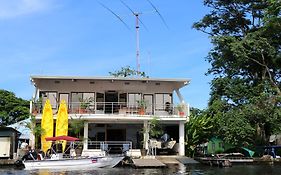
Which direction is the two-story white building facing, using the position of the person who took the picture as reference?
facing the viewer

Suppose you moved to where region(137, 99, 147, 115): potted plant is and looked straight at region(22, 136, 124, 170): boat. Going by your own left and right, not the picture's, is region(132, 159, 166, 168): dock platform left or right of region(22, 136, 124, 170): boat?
left

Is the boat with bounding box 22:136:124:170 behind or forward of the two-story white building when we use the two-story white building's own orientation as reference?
forward

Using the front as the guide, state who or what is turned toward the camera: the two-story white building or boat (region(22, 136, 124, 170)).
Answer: the two-story white building

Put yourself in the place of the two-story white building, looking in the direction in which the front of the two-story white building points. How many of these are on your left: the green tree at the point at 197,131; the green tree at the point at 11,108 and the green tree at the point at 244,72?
2

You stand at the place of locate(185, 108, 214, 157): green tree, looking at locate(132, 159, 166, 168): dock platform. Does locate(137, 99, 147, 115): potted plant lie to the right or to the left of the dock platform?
right

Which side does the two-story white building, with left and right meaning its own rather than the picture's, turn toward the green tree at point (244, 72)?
left

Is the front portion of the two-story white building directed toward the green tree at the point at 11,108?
no

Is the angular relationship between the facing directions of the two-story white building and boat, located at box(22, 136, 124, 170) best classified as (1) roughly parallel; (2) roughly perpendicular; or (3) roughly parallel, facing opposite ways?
roughly perpendicular

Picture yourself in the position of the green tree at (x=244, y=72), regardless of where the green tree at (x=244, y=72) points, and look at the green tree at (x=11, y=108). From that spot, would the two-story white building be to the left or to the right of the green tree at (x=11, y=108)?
left
